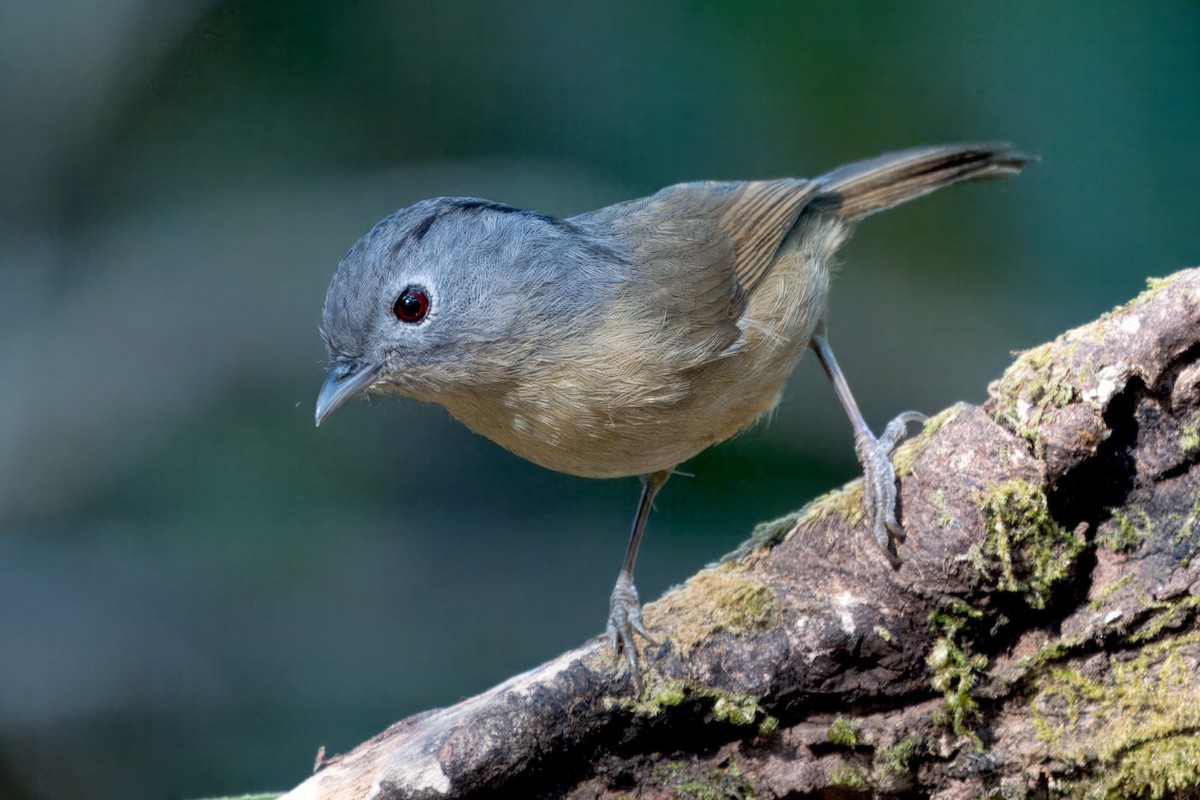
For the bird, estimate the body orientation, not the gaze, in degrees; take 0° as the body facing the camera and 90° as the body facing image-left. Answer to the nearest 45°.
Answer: approximately 90°
